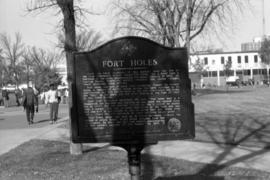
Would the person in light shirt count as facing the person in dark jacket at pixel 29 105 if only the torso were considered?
no

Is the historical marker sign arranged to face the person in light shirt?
no

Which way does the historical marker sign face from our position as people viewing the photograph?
facing the viewer

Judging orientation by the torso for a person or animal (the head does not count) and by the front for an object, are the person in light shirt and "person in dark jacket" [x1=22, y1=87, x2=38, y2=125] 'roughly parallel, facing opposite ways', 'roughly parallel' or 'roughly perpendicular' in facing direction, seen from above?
roughly parallel
